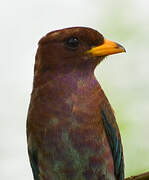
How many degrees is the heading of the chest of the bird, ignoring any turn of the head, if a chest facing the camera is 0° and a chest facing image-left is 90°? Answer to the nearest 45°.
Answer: approximately 0°
